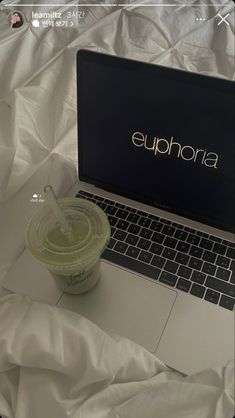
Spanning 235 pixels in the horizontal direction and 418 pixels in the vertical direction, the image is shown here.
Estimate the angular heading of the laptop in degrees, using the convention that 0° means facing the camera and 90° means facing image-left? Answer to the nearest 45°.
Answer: approximately 45°
